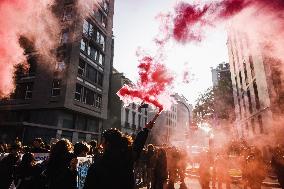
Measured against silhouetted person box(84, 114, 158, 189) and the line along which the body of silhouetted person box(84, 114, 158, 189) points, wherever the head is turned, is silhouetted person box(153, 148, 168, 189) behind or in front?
in front

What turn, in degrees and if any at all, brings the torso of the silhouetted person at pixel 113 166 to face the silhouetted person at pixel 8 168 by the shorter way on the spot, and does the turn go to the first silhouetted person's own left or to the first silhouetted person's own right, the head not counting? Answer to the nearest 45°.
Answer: approximately 45° to the first silhouetted person's own left

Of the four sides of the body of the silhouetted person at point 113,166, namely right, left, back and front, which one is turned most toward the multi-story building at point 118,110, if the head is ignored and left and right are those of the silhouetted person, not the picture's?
front

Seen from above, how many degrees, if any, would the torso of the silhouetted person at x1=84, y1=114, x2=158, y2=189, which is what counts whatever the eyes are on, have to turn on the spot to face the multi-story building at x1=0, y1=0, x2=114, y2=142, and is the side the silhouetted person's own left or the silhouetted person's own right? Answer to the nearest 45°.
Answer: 0° — they already face it

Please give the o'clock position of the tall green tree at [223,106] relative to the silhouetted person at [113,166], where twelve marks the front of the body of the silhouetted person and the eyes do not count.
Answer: The tall green tree is roughly at 1 o'clock from the silhouetted person.

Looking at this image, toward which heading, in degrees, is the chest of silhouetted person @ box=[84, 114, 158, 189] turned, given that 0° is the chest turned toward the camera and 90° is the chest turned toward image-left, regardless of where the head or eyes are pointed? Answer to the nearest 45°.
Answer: approximately 180°

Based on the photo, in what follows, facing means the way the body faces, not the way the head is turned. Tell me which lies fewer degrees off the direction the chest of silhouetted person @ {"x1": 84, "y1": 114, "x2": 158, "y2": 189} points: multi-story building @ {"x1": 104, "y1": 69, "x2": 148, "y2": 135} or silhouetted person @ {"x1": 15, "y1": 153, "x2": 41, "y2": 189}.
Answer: the multi-story building

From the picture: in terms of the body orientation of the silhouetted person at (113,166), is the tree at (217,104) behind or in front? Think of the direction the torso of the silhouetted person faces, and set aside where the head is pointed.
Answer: in front

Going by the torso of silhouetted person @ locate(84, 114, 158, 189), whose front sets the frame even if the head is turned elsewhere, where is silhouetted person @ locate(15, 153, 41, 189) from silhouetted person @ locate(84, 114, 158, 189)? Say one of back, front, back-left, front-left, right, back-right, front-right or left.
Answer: front-left

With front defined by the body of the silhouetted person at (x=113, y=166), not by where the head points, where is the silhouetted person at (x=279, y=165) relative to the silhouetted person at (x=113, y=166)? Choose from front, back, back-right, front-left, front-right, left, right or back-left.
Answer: front-right

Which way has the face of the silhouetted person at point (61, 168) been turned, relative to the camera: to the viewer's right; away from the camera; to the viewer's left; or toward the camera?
away from the camera
